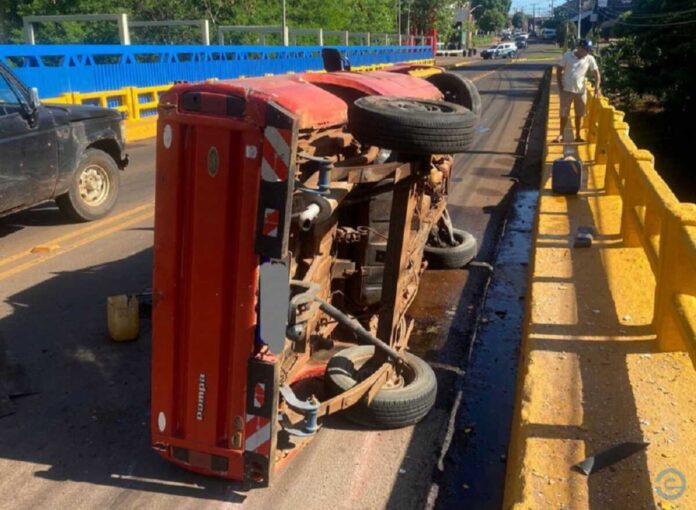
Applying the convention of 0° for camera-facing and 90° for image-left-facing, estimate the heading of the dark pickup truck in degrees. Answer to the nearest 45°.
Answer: approximately 225°

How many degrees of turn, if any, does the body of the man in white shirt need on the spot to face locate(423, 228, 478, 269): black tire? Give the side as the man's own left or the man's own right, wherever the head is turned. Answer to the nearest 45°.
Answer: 0° — they already face it

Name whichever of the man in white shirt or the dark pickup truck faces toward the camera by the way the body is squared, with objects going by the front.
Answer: the man in white shirt

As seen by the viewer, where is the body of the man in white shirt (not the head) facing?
toward the camera

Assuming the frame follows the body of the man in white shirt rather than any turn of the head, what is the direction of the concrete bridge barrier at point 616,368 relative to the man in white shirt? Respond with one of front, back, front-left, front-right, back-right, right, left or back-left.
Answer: front

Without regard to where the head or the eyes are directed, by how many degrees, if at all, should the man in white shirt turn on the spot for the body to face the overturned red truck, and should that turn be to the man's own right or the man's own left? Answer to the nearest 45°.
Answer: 0° — they already face it

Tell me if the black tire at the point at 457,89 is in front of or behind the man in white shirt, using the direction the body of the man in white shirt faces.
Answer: in front
